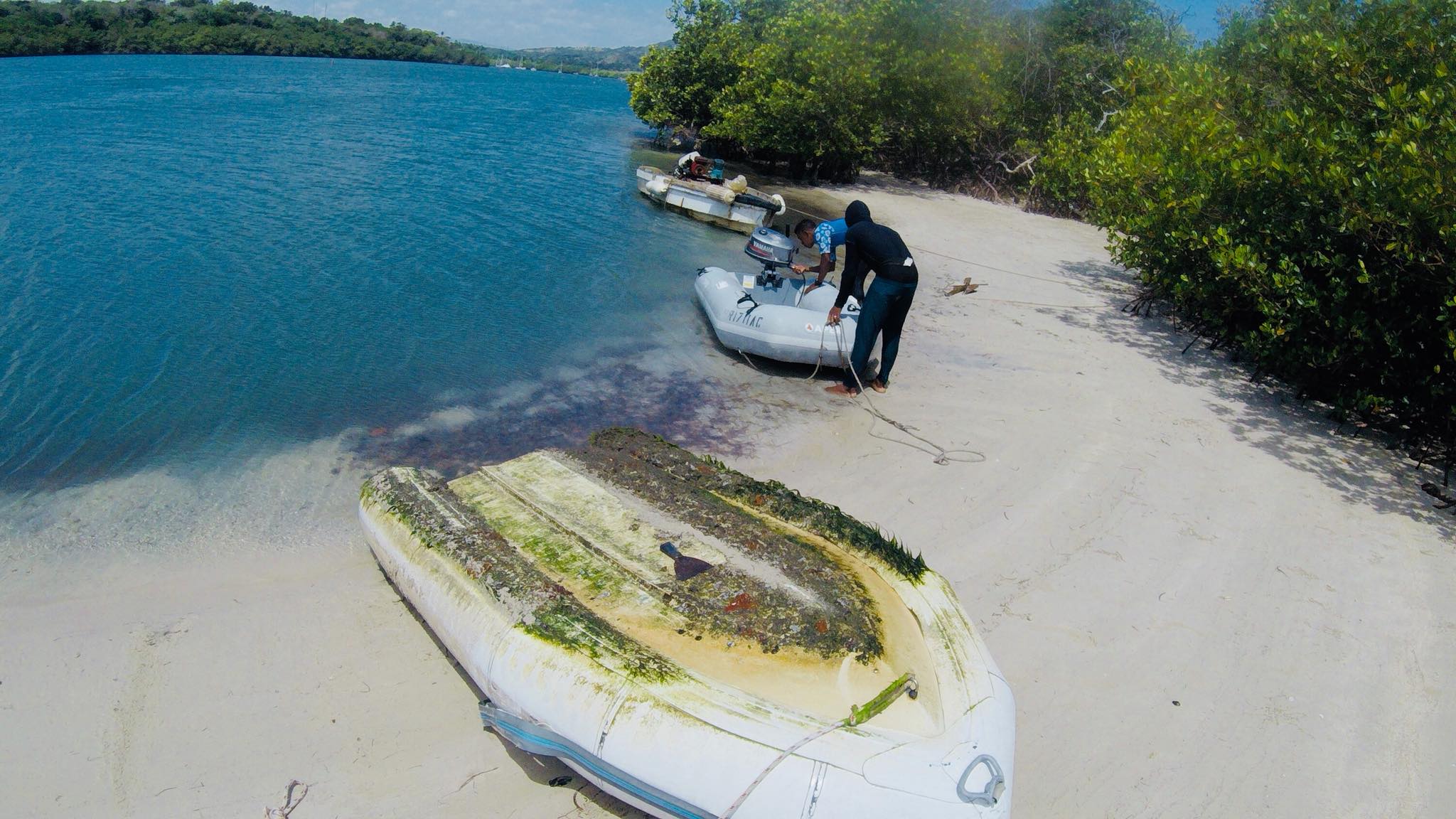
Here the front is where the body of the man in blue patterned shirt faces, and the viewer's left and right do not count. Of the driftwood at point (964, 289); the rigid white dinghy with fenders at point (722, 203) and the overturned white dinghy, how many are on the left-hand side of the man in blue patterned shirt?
1

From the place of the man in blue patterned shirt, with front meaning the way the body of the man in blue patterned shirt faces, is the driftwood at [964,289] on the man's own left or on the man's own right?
on the man's own right

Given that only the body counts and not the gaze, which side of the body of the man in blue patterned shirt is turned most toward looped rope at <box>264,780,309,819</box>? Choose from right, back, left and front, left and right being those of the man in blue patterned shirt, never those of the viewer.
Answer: left

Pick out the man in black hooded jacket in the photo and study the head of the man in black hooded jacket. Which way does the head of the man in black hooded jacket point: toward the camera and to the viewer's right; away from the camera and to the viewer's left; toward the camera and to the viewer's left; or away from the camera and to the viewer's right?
away from the camera and to the viewer's left

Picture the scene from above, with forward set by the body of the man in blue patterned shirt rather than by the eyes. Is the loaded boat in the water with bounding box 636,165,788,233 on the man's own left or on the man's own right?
on the man's own right

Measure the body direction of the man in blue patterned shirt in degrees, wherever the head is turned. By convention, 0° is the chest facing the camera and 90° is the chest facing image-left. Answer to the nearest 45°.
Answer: approximately 90°
